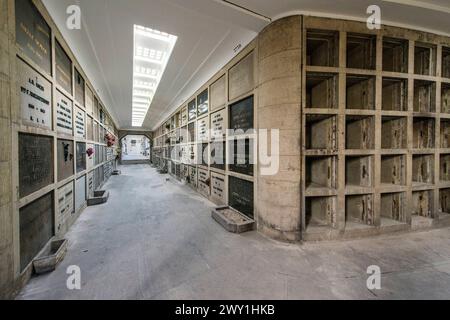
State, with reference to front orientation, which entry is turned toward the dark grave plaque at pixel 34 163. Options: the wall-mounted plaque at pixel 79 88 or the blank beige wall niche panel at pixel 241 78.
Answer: the blank beige wall niche panel at pixel 241 78

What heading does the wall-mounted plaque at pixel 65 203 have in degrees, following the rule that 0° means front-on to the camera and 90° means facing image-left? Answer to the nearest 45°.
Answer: approximately 315°

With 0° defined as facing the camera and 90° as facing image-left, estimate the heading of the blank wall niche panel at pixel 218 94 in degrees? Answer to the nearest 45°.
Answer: approximately 45°

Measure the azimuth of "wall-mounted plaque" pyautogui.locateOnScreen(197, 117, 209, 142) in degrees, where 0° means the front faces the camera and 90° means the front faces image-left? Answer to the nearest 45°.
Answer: approximately 45°

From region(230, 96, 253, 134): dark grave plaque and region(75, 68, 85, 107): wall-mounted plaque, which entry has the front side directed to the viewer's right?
the wall-mounted plaque
